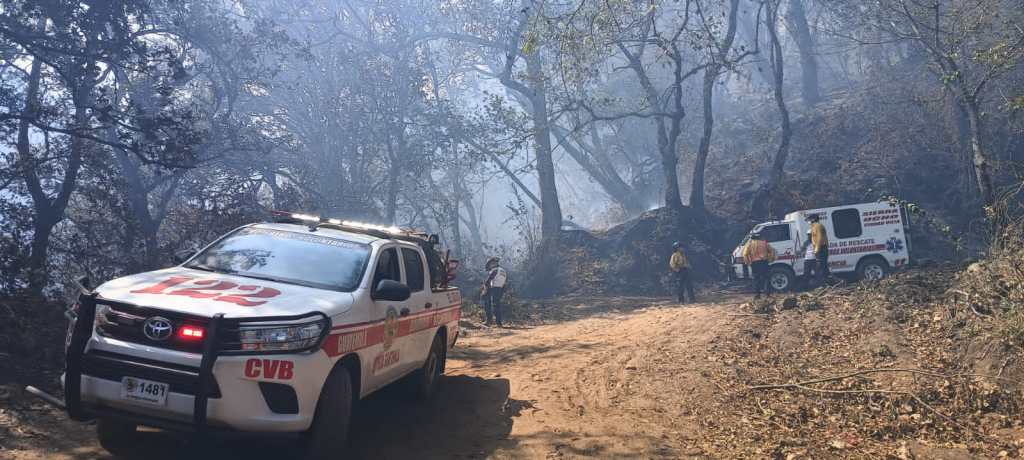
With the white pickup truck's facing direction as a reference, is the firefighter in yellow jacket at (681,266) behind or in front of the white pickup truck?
behind

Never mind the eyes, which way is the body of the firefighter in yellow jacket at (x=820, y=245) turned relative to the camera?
to the viewer's left

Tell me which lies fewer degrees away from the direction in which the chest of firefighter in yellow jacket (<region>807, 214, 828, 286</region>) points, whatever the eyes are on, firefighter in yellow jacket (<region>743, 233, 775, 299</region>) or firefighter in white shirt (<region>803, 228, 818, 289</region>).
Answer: the firefighter in yellow jacket

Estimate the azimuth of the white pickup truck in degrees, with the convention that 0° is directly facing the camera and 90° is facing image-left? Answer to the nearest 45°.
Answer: approximately 45°

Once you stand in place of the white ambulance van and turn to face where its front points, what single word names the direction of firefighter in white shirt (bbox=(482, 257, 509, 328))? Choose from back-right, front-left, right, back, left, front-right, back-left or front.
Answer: front-left

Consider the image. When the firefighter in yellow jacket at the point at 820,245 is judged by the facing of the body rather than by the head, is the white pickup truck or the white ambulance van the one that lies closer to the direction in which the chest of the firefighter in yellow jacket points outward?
the white pickup truck

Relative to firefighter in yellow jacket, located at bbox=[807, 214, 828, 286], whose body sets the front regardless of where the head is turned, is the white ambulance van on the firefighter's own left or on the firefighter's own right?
on the firefighter's own right

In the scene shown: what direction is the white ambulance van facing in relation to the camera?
to the viewer's left

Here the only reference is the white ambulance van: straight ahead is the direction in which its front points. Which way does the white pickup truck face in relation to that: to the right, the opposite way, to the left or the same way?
to the left

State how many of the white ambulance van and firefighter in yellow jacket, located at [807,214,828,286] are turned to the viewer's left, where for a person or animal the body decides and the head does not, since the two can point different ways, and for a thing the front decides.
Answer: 2

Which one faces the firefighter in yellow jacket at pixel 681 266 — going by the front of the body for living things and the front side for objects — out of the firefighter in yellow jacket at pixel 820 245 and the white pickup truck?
the firefighter in yellow jacket at pixel 820 245

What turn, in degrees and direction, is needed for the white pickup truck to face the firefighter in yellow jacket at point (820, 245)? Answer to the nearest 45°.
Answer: approximately 180°

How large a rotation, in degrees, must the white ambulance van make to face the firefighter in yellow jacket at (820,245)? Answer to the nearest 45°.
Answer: approximately 45° to its left

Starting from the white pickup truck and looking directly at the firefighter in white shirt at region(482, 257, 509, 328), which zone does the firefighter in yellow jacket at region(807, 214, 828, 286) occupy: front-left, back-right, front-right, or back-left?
front-right

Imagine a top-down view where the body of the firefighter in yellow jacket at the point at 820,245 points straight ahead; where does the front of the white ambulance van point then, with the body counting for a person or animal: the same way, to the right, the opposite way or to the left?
the same way

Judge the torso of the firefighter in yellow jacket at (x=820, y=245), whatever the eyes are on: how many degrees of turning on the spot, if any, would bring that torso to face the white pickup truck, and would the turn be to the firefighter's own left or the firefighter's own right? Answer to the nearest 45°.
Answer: approximately 90° to the firefighter's own left
